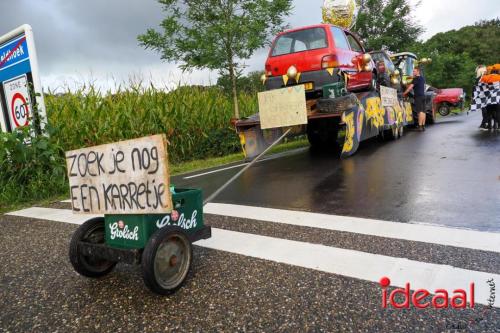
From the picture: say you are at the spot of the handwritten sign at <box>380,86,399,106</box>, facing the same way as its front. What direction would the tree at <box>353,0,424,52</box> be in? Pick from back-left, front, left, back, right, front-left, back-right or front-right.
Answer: back

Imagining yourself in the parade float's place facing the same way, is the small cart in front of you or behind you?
behind

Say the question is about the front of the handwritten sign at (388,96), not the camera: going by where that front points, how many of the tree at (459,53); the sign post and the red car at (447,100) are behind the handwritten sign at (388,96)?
2

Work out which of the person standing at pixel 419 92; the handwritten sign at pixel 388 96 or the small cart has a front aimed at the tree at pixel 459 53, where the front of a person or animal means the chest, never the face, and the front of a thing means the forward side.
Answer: the small cart

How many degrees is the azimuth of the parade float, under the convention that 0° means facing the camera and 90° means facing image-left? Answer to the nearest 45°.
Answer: approximately 225°

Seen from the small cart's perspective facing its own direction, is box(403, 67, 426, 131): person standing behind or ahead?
ahead

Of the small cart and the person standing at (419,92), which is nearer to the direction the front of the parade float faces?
the person standing

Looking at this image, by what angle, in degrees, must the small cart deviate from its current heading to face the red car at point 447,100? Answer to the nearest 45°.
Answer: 0° — it already faces it

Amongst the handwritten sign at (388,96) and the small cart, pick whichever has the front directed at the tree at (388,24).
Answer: the small cart

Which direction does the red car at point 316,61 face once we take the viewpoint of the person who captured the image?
facing away from the viewer and to the right of the viewer
